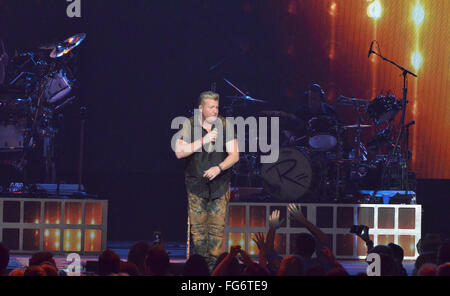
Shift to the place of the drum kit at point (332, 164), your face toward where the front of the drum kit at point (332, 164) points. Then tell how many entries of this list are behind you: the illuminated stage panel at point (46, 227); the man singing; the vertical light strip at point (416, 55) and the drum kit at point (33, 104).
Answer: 1

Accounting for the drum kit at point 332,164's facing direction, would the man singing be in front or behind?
in front

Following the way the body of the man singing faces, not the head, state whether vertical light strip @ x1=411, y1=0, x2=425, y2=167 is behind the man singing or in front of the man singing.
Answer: behind

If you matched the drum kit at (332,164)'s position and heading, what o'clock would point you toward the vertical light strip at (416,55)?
The vertical light strip is roughly at 6 o'clock from the drum kit.

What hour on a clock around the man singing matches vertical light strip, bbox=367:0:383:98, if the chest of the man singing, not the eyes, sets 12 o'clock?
The vertical light strip is roughly at 7 o'clock from the man singing.

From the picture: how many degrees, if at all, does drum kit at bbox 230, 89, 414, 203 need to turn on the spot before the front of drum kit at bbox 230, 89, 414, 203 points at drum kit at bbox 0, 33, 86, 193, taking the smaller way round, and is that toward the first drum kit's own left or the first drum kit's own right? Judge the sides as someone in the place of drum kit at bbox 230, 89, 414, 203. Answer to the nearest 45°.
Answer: approximately 45° to the first drum kit's own right

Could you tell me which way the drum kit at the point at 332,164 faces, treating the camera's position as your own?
facing the viewer and to the left of the viewer

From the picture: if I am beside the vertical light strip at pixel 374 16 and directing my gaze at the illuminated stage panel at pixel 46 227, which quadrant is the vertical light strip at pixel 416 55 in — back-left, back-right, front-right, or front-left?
back-left

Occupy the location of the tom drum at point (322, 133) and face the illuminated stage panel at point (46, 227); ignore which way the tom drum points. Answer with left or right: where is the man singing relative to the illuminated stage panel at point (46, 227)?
left

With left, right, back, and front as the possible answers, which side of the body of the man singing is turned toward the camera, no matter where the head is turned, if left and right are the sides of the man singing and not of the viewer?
front

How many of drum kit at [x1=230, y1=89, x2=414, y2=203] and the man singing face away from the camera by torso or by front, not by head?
0

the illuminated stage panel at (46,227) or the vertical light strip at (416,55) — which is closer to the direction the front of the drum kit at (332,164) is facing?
the illuminated stage panel
